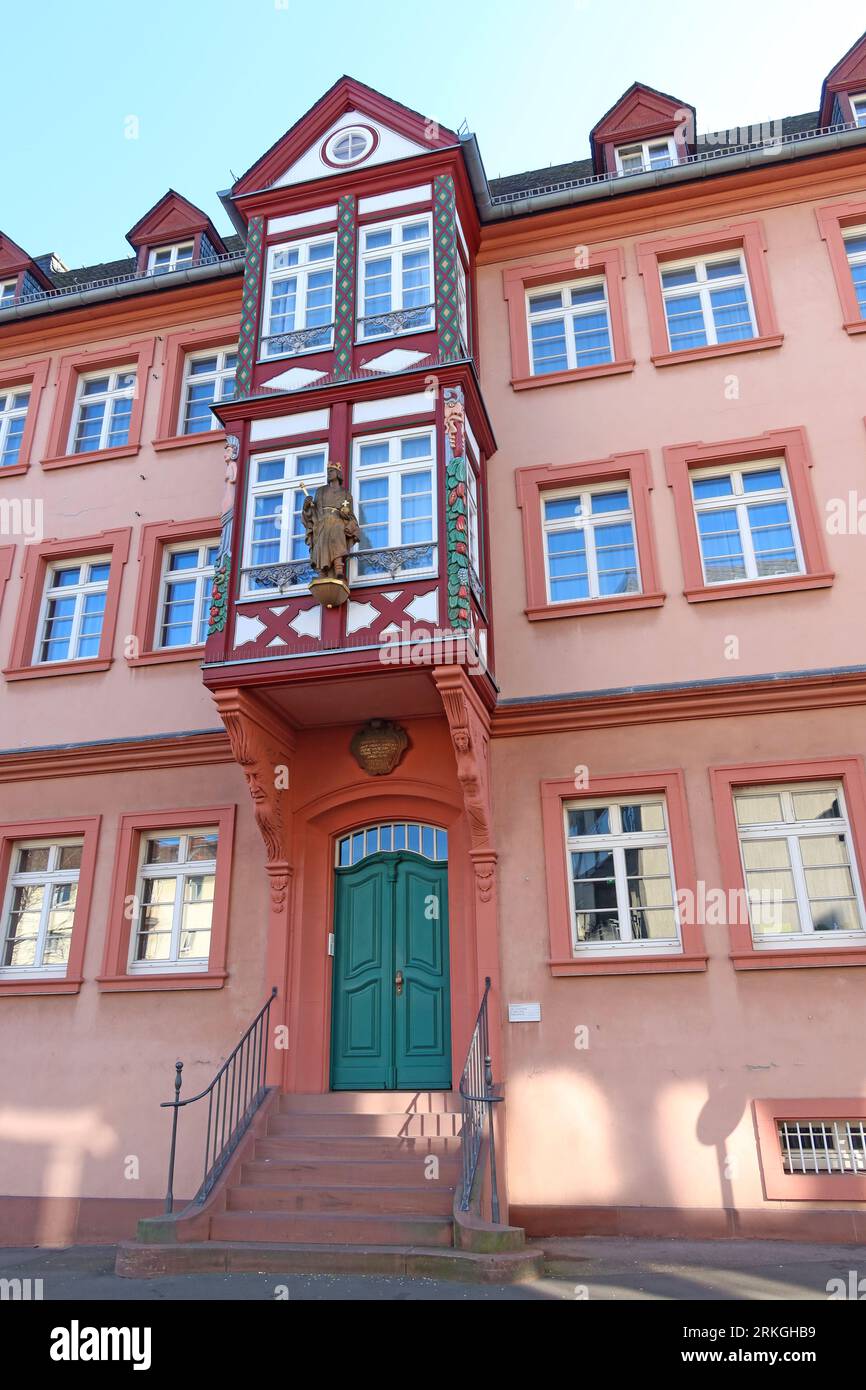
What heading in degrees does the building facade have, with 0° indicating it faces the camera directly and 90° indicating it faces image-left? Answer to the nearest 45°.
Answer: approximately 0°
